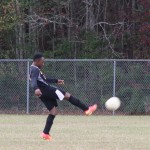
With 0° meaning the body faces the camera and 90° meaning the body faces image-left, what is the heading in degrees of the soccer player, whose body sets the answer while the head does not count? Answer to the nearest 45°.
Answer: approximately 270°

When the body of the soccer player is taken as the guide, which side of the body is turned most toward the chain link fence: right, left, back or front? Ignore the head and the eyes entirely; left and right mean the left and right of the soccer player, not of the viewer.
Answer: left
